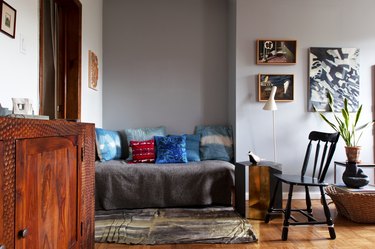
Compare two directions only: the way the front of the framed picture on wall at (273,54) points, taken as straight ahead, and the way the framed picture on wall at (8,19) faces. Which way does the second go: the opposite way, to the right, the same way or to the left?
to the left

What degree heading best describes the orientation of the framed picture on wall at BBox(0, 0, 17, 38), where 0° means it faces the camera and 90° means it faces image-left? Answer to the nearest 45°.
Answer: approximately 315°

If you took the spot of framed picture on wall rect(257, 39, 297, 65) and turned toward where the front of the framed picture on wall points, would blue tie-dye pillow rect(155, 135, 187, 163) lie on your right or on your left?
on your right

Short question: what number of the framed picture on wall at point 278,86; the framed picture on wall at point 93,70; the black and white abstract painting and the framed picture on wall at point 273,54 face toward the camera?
3

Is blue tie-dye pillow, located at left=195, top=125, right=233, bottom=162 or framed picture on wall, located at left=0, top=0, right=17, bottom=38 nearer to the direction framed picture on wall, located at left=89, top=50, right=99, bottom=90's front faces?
the blue tie-dye pillow

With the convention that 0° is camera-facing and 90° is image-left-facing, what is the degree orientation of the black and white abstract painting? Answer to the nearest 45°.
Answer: approximately 0°

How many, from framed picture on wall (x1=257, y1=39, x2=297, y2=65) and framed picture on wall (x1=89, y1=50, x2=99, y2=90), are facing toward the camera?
1

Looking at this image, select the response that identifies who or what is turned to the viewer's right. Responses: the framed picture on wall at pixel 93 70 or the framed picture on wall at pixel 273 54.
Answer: the framed picture on wall at pixel 93 70
